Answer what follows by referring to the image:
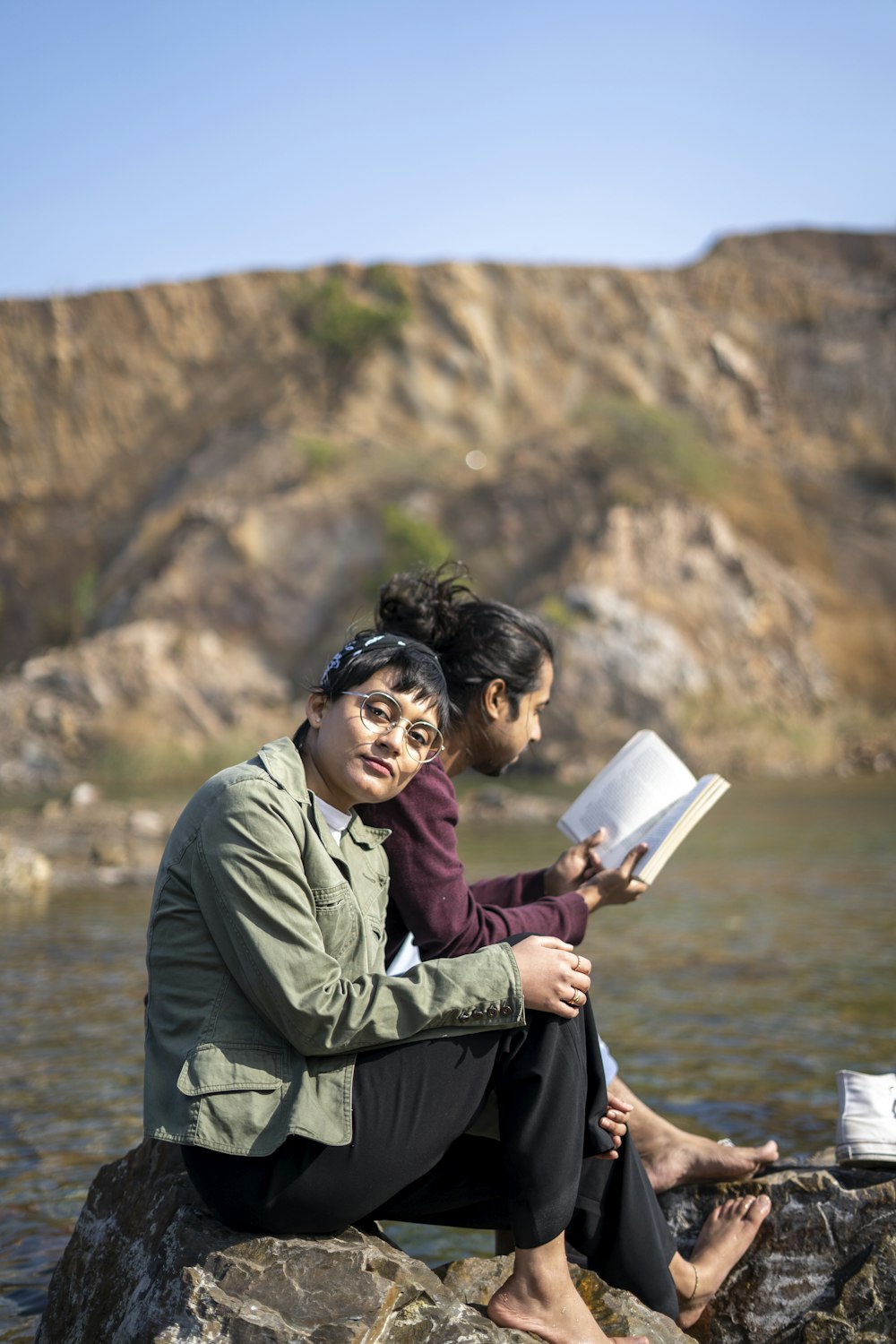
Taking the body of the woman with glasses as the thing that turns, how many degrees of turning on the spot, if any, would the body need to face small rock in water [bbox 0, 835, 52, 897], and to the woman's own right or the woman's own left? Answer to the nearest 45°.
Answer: approximately 90° to the woman's own left

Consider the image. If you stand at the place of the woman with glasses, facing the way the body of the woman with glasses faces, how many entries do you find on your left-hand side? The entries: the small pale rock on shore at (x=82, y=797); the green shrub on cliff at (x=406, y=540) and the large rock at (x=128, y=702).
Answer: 3

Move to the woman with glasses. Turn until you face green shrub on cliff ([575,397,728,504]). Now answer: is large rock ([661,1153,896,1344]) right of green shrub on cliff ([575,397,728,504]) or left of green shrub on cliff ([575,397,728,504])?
right

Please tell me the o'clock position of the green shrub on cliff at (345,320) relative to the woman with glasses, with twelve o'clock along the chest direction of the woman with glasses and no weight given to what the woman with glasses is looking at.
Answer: The green shrub on cliff is roughly at 9 o'clock from the woman with glasses.

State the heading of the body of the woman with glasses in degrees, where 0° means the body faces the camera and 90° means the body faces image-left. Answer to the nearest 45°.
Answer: approximately 270°

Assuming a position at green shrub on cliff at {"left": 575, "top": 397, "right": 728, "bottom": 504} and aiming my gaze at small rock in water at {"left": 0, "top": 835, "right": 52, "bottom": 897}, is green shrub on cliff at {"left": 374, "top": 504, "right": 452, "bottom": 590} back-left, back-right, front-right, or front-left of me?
front-right

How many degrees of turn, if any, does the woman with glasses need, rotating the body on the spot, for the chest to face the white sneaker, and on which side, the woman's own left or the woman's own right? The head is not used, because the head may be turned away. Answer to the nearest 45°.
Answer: approximately 45° to the woman's own left

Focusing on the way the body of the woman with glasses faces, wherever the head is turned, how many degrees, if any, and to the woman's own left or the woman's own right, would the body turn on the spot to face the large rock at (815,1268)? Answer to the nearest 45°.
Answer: approximately 45° to the woman's own left
